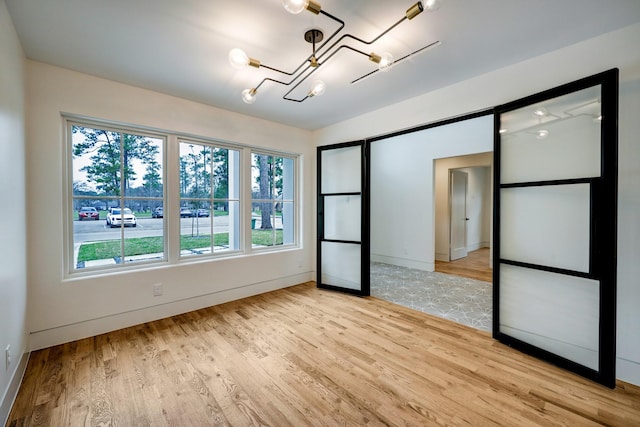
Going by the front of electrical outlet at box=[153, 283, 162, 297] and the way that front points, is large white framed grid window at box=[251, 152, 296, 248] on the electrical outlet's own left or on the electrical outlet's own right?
on the electrical outlet's own left

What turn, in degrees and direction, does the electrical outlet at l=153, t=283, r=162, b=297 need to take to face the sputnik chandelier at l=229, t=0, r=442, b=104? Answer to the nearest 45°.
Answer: approximately 45° to its left

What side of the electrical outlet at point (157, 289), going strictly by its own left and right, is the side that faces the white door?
left

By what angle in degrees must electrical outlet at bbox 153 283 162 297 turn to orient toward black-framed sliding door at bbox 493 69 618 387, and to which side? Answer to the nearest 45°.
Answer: approximately 45° to its left

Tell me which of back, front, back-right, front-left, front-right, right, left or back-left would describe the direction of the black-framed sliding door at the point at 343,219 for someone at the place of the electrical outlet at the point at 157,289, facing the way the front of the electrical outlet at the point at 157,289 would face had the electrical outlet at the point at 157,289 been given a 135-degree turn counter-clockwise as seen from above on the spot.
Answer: front-right

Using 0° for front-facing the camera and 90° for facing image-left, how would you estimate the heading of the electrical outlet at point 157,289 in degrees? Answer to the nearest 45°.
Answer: approximately 0°
